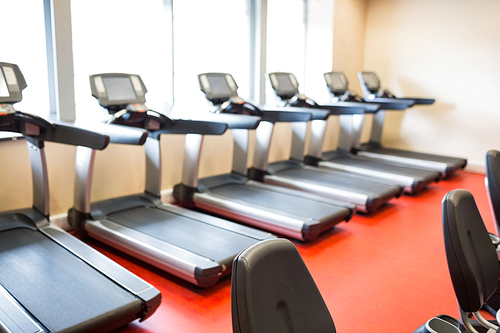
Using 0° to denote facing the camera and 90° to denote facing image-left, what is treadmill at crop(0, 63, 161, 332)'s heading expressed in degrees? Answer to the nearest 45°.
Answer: approximately 135°

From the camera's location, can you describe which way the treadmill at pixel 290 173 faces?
facing away from the viewer and to the left of the viewer

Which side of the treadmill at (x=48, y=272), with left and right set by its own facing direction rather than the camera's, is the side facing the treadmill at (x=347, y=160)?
right

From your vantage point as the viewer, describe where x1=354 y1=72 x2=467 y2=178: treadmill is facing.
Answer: facing away from the viewer and to the left of the viewer

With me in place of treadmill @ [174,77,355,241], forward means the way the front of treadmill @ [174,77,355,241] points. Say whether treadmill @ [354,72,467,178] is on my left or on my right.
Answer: on my right

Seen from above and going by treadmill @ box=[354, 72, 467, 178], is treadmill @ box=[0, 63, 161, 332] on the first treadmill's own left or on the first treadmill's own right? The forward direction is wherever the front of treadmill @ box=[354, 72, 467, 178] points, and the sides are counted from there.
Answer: on the first treadmill's own left

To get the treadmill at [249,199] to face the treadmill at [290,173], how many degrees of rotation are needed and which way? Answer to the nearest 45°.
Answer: approximately 90° to its right

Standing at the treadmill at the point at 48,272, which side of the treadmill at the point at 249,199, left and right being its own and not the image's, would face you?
left

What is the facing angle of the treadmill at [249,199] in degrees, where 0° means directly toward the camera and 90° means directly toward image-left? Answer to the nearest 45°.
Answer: approximately 135°

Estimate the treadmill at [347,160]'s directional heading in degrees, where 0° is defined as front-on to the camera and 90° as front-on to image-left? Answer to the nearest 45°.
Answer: approximately 135°

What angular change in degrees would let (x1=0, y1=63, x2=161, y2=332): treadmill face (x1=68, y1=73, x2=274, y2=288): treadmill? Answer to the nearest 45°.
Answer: approximately 90° to its right
